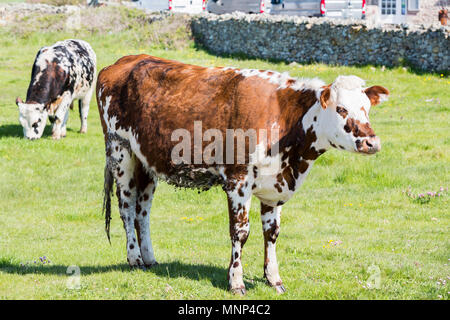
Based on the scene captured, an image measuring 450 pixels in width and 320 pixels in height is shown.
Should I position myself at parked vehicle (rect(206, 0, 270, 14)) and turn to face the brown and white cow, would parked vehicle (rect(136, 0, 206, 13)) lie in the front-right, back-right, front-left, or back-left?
back-right

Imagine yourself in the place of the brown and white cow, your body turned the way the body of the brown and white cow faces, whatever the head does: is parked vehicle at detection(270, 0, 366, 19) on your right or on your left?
on your left

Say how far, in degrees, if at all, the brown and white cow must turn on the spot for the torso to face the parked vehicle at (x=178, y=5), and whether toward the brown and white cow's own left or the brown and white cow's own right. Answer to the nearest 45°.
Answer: approximately 135° to the brown and white cow's own left

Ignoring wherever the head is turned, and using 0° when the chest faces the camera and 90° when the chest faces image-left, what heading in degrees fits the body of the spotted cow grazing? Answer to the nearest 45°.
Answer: approximately 45°
